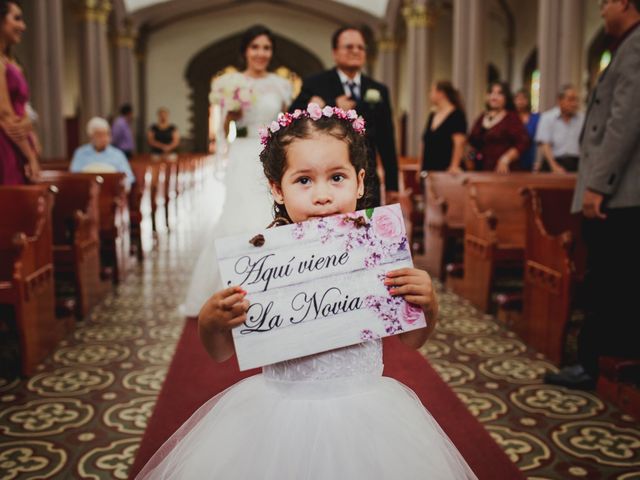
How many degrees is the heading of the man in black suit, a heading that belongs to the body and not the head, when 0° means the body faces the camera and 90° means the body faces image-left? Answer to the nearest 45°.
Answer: approximately 0°

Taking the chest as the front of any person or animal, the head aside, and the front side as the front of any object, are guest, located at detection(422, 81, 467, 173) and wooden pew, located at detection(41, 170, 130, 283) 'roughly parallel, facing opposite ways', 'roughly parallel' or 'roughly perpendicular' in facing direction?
roughly perpendicular

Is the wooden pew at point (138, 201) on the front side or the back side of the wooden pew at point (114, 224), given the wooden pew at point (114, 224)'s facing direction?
on the back side

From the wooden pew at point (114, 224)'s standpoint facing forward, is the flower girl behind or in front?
in front

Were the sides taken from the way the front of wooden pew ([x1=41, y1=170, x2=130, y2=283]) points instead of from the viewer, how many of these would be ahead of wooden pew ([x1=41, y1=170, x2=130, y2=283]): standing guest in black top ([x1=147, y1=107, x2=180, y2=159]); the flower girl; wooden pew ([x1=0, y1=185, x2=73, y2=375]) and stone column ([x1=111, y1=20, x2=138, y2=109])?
2

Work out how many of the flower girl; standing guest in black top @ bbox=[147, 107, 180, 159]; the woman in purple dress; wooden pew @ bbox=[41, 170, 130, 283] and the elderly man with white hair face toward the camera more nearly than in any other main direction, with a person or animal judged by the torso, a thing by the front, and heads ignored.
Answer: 4

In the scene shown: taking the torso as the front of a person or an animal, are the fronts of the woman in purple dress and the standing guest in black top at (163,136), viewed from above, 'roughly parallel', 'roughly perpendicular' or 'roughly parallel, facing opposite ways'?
roughly perpendicular

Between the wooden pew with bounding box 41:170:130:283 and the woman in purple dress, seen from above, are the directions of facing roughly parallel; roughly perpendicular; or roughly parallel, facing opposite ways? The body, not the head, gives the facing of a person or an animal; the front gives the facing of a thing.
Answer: roughly perpendicular

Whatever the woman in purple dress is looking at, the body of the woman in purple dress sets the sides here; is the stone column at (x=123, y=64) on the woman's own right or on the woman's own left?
on the woman's own left

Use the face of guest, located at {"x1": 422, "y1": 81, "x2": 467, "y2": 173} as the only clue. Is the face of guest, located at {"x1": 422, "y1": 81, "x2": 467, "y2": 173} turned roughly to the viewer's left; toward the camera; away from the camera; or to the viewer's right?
to the viewer's left

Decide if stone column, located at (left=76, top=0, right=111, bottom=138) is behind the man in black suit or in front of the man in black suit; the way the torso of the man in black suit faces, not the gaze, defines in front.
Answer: behind
